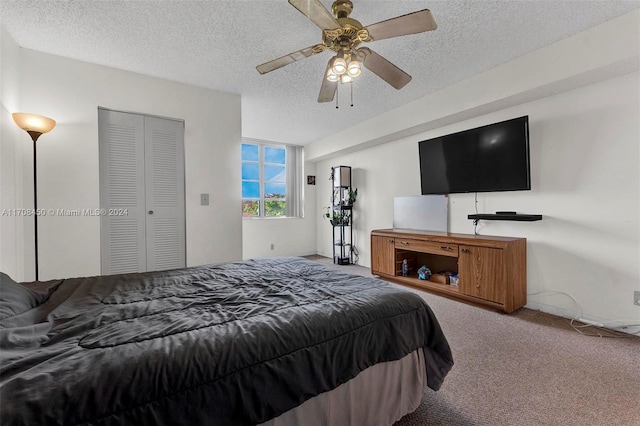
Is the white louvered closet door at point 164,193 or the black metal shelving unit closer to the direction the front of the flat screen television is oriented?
the white louvered closet door

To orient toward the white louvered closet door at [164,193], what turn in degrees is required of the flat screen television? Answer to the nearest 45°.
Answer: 0° — it already faces it

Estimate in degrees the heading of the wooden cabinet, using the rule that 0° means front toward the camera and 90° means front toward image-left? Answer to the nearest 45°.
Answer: approximately 45°

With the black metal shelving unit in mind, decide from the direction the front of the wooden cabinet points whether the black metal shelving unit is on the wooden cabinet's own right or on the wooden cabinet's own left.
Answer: on the wooden cabinet's own right

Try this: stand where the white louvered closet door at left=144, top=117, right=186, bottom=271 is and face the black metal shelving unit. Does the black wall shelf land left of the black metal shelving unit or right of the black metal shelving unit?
right

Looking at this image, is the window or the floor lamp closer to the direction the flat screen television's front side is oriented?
the floor lamp

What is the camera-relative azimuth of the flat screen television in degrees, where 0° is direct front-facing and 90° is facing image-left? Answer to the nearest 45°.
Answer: approximately 45°

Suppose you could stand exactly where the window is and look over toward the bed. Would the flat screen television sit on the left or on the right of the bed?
left

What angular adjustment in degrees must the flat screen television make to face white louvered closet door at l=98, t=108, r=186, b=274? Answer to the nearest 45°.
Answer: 0° — it already faces it
